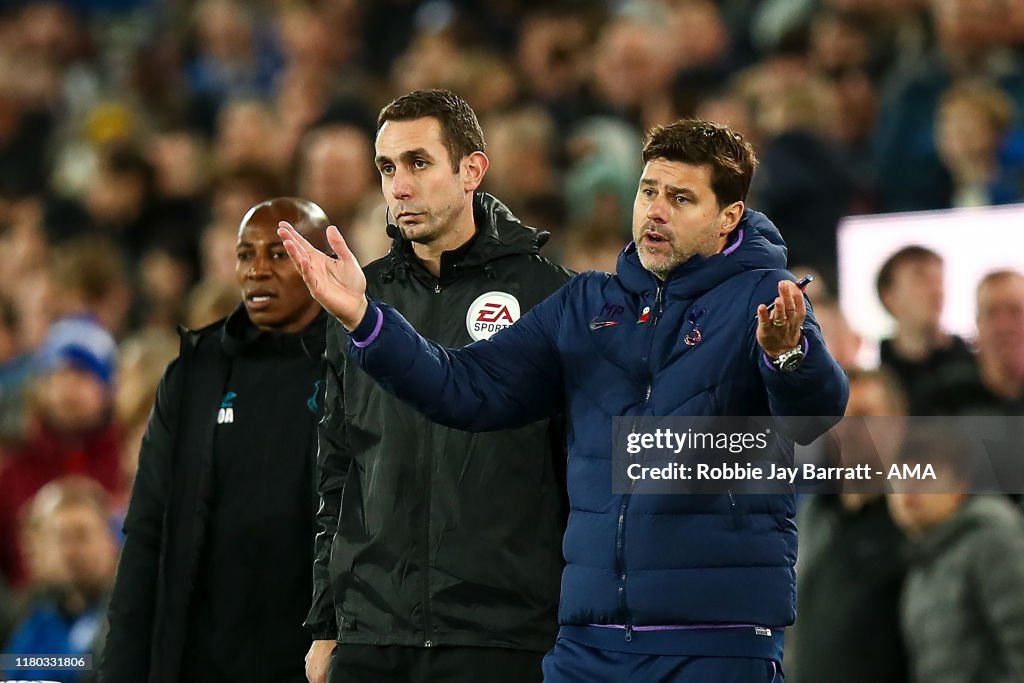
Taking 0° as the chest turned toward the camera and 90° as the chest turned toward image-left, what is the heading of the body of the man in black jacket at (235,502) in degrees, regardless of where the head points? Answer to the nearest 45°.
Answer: approximately 0°

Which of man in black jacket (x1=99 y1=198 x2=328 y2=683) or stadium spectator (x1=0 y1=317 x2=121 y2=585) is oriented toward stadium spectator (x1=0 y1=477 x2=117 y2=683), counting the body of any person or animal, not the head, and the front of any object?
stadium spectator (x1=0 y1=317 x2=121 y2=585)

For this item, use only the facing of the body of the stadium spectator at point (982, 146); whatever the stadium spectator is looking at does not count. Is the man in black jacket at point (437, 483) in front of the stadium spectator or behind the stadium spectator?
in front

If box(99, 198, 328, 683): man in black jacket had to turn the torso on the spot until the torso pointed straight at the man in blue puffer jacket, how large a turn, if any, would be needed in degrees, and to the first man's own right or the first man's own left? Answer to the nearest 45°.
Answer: approximately 45° to the first man's own left

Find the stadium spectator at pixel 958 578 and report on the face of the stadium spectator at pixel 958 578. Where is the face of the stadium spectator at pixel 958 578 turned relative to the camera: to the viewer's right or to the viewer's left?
to the viewer's left

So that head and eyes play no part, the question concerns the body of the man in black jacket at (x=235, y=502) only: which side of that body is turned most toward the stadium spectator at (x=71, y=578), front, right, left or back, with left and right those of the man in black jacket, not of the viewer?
back

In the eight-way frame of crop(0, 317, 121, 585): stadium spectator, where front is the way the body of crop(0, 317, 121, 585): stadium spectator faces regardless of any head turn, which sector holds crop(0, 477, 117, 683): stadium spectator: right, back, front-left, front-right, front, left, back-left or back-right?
front
